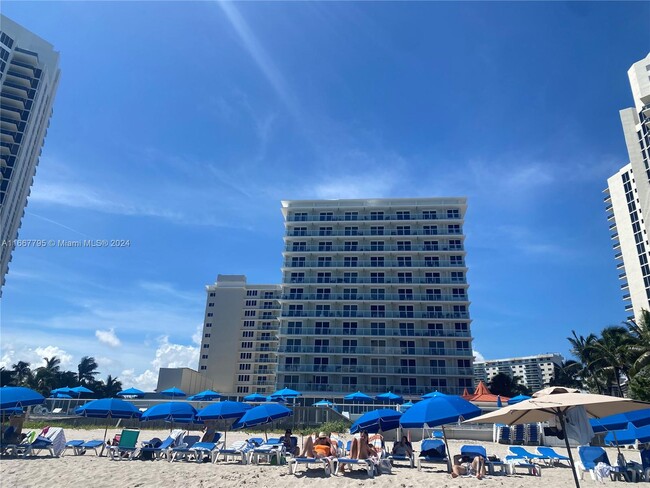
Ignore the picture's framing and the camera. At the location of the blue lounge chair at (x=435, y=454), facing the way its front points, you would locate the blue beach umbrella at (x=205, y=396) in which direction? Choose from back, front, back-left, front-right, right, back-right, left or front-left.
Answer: back-right

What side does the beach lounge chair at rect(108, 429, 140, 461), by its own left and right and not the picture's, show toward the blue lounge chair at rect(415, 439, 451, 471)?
left

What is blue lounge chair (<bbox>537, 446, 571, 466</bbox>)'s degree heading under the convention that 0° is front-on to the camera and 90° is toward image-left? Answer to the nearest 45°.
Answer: approximately 315°

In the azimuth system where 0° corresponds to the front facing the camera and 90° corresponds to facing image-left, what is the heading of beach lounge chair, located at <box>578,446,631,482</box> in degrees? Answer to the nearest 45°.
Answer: approximately 315°

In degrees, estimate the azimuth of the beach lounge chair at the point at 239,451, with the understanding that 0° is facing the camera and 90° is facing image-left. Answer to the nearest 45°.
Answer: approximately 45°

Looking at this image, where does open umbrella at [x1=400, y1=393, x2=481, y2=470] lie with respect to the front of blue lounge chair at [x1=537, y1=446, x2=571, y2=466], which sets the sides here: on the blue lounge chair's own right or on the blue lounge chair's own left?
on the blue lounge chair's own right
